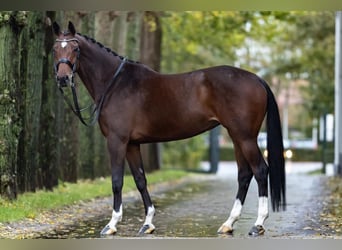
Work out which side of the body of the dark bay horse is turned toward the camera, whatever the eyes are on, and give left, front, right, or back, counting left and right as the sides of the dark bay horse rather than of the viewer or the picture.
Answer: left
